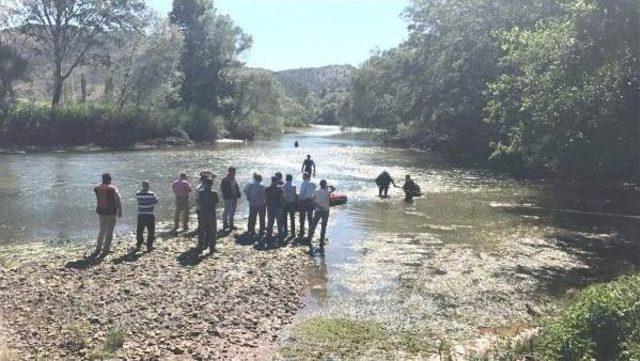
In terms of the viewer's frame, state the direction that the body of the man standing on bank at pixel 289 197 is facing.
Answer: away from the camera

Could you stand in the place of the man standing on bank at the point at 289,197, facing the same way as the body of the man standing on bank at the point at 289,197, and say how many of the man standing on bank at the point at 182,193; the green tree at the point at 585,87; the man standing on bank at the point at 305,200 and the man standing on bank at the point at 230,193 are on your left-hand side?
2

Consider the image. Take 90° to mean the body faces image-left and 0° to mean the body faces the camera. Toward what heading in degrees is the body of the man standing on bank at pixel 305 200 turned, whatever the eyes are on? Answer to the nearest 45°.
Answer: approximately 180°

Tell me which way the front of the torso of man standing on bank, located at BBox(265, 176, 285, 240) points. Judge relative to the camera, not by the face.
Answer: away from the camera

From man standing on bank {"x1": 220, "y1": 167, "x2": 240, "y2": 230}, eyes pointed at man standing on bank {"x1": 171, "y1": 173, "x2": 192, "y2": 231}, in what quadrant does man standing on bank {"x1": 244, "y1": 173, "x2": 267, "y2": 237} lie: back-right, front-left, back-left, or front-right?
back-left

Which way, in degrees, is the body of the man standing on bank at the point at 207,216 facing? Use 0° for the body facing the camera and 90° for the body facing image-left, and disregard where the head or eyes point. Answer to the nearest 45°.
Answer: approximately 180°

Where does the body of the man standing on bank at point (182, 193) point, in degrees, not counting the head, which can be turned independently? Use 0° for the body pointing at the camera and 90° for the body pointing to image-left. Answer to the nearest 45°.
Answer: approximately 180°

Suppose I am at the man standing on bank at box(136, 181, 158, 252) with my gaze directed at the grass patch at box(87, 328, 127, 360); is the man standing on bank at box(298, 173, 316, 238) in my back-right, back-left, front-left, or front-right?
back-left

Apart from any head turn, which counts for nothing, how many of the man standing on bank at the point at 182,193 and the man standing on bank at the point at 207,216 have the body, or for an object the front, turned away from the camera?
2

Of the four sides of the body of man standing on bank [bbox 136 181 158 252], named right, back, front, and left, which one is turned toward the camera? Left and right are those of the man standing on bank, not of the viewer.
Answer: back

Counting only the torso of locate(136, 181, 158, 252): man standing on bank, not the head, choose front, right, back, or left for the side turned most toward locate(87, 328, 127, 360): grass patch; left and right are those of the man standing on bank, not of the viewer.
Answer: back
